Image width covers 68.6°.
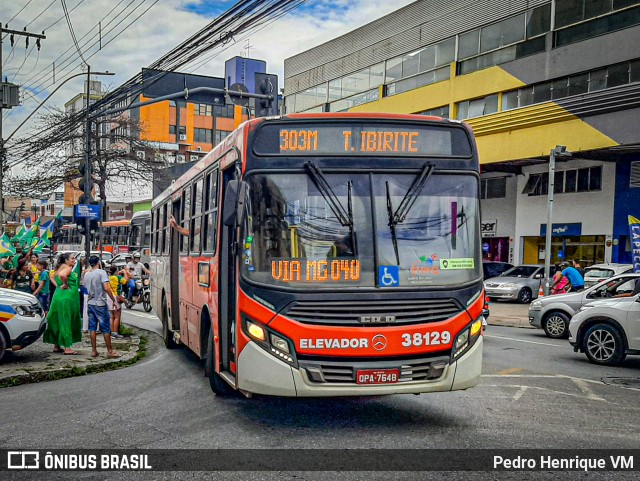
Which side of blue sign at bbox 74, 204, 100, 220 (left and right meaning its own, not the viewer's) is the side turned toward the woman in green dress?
front

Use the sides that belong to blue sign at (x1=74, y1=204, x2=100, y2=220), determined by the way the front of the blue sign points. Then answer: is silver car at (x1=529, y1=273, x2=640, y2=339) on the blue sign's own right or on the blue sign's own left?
on the blue sign's own left

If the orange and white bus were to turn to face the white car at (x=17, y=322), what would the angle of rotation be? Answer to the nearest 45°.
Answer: approximately 135° to its right

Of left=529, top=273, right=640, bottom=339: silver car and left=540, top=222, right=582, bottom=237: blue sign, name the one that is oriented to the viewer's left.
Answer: the silver car

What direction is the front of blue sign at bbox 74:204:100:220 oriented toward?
toward the camera

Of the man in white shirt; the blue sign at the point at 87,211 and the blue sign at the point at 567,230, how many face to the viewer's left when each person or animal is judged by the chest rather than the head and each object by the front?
0

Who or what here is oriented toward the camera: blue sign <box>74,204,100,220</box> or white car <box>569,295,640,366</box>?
the blue sign

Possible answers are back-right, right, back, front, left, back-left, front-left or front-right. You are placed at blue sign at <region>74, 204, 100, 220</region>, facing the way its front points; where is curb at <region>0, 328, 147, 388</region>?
front

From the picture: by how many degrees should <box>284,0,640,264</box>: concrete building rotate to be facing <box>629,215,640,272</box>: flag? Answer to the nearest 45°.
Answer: approximately 45° to its left

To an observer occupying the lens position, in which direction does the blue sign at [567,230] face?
facing the viewer

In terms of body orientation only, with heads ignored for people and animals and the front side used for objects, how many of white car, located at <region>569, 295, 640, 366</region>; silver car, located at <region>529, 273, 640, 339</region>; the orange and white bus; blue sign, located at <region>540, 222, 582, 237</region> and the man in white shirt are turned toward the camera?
3

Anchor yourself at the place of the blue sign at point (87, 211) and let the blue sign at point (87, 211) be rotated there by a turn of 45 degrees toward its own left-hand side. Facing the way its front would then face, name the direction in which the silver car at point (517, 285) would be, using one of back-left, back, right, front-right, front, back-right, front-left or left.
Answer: front-left

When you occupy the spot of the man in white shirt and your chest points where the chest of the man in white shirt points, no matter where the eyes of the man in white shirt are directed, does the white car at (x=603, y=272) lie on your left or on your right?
on your left

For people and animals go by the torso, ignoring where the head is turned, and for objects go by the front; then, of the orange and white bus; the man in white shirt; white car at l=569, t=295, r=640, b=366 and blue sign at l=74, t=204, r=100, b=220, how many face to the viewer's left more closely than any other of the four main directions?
1

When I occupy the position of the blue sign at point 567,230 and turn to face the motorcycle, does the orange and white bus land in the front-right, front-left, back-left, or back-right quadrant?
front-left

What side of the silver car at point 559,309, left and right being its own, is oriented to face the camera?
left
